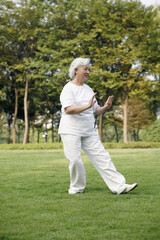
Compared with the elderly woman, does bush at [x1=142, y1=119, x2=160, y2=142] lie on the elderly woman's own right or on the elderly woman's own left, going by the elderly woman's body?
on the elderly woman's own left

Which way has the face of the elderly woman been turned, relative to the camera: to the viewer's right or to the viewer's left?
to the viewer's right

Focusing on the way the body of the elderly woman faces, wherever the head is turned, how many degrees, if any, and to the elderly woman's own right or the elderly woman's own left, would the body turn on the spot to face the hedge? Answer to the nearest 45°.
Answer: approximately 135° to the elderly woman's own left

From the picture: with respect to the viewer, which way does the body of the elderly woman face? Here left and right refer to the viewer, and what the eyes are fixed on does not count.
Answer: facing the viewer and to the right of the viewer
